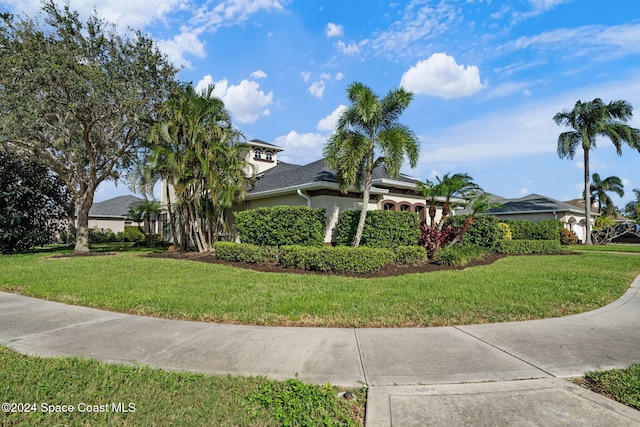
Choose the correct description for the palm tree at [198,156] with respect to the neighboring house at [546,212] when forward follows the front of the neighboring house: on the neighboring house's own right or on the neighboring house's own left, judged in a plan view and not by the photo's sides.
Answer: on the neighboring house's own right

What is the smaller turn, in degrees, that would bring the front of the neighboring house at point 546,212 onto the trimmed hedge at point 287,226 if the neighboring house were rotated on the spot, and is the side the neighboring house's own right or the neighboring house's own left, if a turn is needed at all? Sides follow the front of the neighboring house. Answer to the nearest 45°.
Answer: approximately 45° to the neighboring house's own right

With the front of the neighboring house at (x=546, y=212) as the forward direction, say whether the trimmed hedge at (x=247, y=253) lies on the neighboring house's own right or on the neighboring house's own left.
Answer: on the neighboring house's own right

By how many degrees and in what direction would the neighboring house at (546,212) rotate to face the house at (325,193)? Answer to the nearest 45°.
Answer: approximately 45° to its right

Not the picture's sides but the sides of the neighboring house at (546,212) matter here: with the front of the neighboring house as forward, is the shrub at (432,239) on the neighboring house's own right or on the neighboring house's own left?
on the neighboring house's own right

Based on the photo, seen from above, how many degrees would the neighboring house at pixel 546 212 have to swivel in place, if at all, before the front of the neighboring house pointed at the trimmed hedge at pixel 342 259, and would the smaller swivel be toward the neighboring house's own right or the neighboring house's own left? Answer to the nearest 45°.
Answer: approximately 45° to the neighboring house's own right

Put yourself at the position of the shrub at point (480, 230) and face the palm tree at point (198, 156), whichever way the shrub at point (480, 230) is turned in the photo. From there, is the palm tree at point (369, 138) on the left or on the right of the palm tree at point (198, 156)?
left

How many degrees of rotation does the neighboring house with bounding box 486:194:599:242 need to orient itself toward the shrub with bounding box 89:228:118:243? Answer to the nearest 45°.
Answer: approximately 90° to its right
